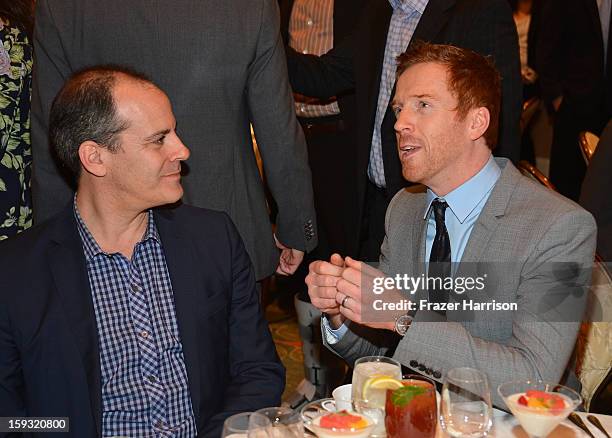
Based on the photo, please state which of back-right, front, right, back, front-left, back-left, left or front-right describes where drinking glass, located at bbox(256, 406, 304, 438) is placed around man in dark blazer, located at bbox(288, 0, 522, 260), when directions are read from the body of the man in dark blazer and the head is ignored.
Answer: front-left

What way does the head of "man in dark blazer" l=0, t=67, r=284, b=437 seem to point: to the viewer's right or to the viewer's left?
to the viewer's right

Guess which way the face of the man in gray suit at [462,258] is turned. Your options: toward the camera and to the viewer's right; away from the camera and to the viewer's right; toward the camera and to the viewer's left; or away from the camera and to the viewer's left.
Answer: toward the camera and to the viewer's left

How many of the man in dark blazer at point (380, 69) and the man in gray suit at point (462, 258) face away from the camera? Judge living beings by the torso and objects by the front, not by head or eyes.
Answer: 0

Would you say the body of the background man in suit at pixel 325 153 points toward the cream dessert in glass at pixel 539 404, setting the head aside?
yes

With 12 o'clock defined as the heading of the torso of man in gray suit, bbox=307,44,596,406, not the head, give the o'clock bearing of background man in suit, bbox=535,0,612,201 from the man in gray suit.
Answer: The background man in suit is roughly at 5 o'clock from the man in gray suit.

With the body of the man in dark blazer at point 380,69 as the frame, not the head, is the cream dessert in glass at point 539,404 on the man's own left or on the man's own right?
on the man's own left

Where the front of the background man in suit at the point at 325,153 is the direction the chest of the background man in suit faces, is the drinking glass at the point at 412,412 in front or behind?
in front

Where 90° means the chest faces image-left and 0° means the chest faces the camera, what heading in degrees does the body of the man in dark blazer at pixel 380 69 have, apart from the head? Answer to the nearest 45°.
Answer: approximately 45°
